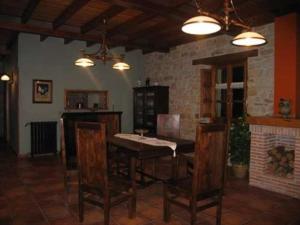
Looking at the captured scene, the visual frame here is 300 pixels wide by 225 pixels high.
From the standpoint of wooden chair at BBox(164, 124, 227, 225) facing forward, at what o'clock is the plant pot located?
The plant pot is roughly at 2 o'clock from the wooden chair.

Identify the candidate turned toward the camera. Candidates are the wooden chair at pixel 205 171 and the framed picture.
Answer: the framed picture

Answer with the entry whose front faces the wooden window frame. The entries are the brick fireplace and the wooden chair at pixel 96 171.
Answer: the wooden chair

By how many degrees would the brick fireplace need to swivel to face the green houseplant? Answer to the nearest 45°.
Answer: approximately 90° to its right

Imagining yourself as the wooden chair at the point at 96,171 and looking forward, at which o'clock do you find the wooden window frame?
The wooden window frame is roughly at 12 o'clock from the wooden chair.

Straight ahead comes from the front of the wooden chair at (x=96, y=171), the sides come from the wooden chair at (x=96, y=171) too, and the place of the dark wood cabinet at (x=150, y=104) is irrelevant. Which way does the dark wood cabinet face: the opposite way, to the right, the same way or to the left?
the opposite way

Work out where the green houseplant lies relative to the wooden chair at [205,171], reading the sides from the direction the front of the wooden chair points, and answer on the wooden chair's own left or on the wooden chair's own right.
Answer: on the wooden chair's own right

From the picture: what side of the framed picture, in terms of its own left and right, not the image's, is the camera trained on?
front

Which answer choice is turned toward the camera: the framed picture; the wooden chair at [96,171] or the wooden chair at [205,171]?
the framed picture

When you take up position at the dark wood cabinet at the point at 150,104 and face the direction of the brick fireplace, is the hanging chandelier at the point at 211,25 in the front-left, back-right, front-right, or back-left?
front-right

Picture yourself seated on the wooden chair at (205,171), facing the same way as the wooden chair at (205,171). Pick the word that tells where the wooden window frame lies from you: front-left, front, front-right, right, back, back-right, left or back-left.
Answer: front-right

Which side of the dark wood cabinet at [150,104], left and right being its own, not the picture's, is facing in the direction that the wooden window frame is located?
left

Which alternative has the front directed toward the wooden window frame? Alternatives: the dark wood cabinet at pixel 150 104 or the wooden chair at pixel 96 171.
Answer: the wooden chair

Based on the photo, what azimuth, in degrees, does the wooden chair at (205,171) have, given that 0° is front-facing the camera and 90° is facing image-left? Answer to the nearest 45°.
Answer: approximately 135°

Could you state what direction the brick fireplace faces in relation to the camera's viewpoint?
facing the viewer and to the left of the viewer

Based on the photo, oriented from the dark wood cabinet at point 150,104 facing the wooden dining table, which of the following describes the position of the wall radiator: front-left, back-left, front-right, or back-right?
front-right

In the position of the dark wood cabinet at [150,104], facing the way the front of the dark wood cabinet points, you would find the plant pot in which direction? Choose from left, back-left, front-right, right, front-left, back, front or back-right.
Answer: left

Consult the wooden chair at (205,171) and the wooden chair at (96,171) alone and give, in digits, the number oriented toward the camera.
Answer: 0

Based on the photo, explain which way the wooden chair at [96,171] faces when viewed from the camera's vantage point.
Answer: facing away from the viewer and to the right of the viewer

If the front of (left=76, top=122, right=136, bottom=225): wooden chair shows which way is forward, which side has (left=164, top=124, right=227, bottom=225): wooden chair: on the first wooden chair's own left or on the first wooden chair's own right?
on the first wooden chair's own right

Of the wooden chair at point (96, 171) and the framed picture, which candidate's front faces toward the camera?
the framed picture

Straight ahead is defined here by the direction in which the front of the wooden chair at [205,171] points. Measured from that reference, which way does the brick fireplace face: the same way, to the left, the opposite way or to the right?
to the left
